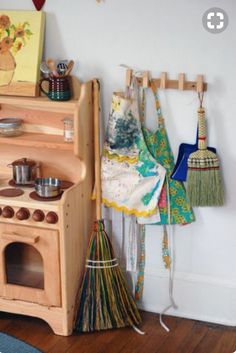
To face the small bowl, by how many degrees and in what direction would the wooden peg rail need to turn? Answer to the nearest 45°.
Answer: approximately 90° to its right

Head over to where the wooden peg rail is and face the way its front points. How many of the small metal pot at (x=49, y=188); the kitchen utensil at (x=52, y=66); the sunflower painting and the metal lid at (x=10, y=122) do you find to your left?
0

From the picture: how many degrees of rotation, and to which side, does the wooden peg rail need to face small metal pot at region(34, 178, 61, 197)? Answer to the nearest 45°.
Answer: approximately 90° to its right

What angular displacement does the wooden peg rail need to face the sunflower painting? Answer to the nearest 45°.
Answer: approximately 90° to its right

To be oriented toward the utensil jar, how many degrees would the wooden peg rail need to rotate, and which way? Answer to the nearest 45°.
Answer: approximately 90° to its right

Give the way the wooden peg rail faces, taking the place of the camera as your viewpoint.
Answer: facing the viewer

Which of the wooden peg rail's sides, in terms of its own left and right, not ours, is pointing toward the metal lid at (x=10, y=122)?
right

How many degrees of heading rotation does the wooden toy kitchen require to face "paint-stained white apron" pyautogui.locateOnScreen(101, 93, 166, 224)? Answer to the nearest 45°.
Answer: approximately 135° to its left

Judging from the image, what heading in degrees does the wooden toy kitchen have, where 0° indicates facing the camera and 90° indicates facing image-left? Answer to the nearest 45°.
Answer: approximately 45°

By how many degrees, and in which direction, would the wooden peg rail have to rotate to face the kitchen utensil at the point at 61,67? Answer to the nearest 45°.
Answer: approximately 90° to its right

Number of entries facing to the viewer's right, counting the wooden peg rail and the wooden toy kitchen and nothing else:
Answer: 0
